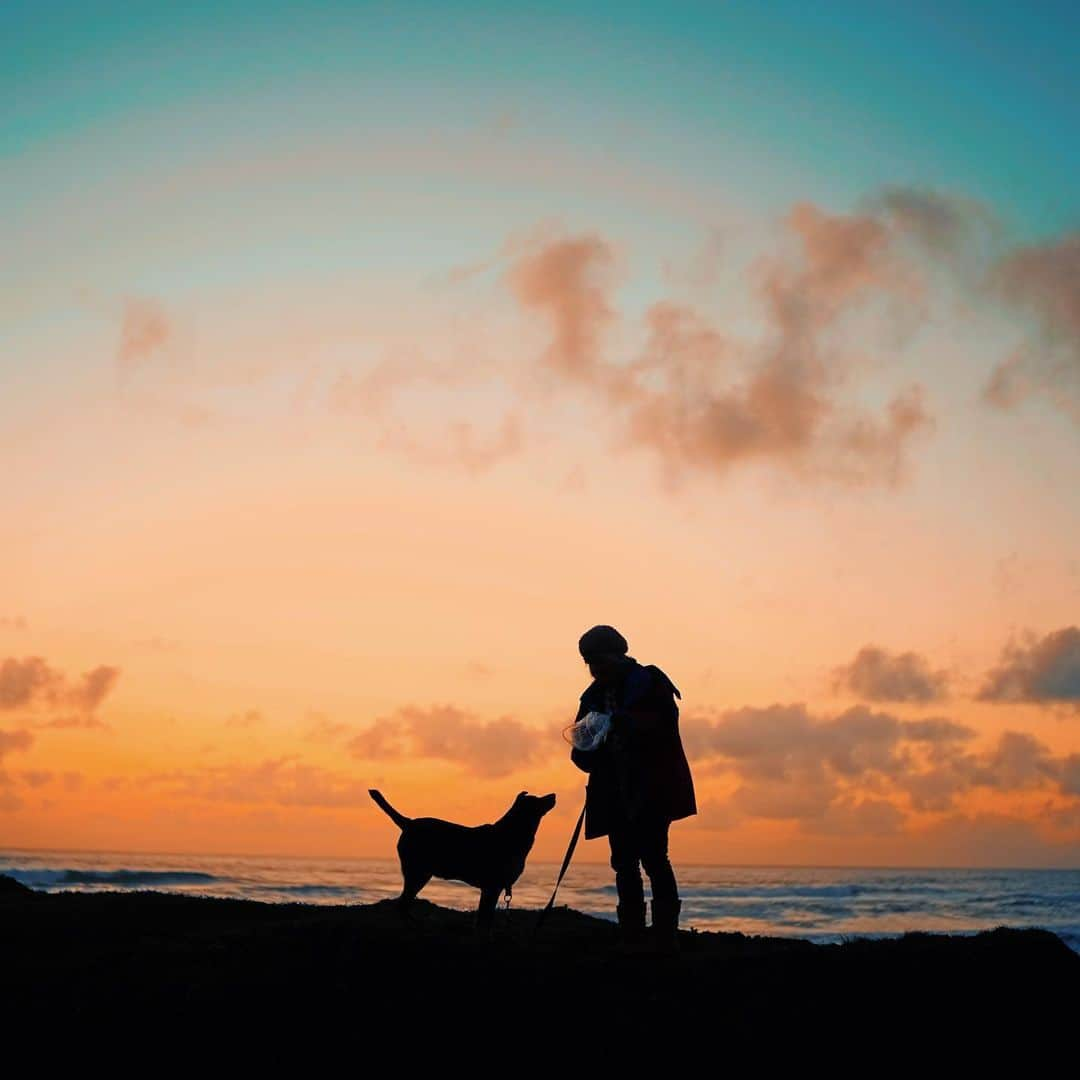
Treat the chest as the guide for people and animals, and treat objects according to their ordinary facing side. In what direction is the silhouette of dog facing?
to the viewer's right

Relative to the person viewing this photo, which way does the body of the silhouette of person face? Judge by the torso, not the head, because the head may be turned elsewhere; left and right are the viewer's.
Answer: facing the viewer and to the left of the viewer

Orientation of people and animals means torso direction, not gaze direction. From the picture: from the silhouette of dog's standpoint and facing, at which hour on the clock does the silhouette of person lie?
The silhouette of person is roughly at 1 o'clock from the silhouette of dog.

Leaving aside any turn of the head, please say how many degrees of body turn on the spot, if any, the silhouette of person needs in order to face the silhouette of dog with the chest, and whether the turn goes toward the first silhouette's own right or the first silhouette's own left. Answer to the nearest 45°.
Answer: approximately 45° to the first silhouette's own right

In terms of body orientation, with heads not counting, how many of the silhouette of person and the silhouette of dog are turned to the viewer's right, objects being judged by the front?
1
